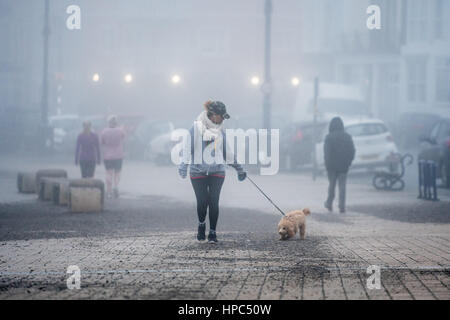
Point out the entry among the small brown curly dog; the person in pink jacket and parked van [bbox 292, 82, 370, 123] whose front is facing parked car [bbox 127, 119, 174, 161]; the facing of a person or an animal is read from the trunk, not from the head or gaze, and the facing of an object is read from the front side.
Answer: the person in pink jacket

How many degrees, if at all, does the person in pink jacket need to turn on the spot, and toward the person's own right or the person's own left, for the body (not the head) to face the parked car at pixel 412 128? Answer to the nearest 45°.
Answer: approximately 45° to the person's own right

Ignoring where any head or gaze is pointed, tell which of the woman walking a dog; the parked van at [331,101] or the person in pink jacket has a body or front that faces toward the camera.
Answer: the woman walking a dog

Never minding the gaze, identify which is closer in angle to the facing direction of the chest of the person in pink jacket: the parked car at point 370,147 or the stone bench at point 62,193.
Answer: the parked car

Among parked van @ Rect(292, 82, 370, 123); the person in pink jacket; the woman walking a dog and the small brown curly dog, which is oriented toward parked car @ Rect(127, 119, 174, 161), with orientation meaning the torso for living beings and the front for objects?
the person in pink jacket

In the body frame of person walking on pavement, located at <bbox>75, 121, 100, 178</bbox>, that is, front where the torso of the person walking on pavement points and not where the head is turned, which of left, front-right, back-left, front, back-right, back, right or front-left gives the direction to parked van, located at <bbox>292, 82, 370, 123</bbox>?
front-right

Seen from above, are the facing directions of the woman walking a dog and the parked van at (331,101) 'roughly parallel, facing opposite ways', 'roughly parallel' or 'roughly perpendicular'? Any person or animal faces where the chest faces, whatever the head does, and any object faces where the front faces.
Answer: roughly perpendicular

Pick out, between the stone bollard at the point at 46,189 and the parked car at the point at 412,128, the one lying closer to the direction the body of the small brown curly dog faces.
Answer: the stone bollard

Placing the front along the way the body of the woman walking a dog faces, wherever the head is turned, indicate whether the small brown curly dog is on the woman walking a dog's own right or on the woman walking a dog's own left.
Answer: on the woman walking a dog's own left

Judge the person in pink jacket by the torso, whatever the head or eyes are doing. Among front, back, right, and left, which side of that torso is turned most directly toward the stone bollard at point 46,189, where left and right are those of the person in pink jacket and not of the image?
left

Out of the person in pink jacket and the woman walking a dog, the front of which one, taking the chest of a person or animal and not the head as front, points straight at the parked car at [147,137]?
the person in pink jacket

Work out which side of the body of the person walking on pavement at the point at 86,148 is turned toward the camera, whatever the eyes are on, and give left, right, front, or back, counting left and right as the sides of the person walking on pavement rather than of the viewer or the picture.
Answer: back

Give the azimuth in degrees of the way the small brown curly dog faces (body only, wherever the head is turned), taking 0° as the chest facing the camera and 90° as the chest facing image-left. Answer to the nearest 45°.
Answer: approximately 45°

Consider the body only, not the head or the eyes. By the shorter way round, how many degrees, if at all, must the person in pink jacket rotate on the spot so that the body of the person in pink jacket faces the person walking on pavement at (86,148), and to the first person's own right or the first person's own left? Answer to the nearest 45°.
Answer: approximately 45° to the first person's own left

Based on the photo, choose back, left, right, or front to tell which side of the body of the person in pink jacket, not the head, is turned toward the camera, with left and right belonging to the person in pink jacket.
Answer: back
